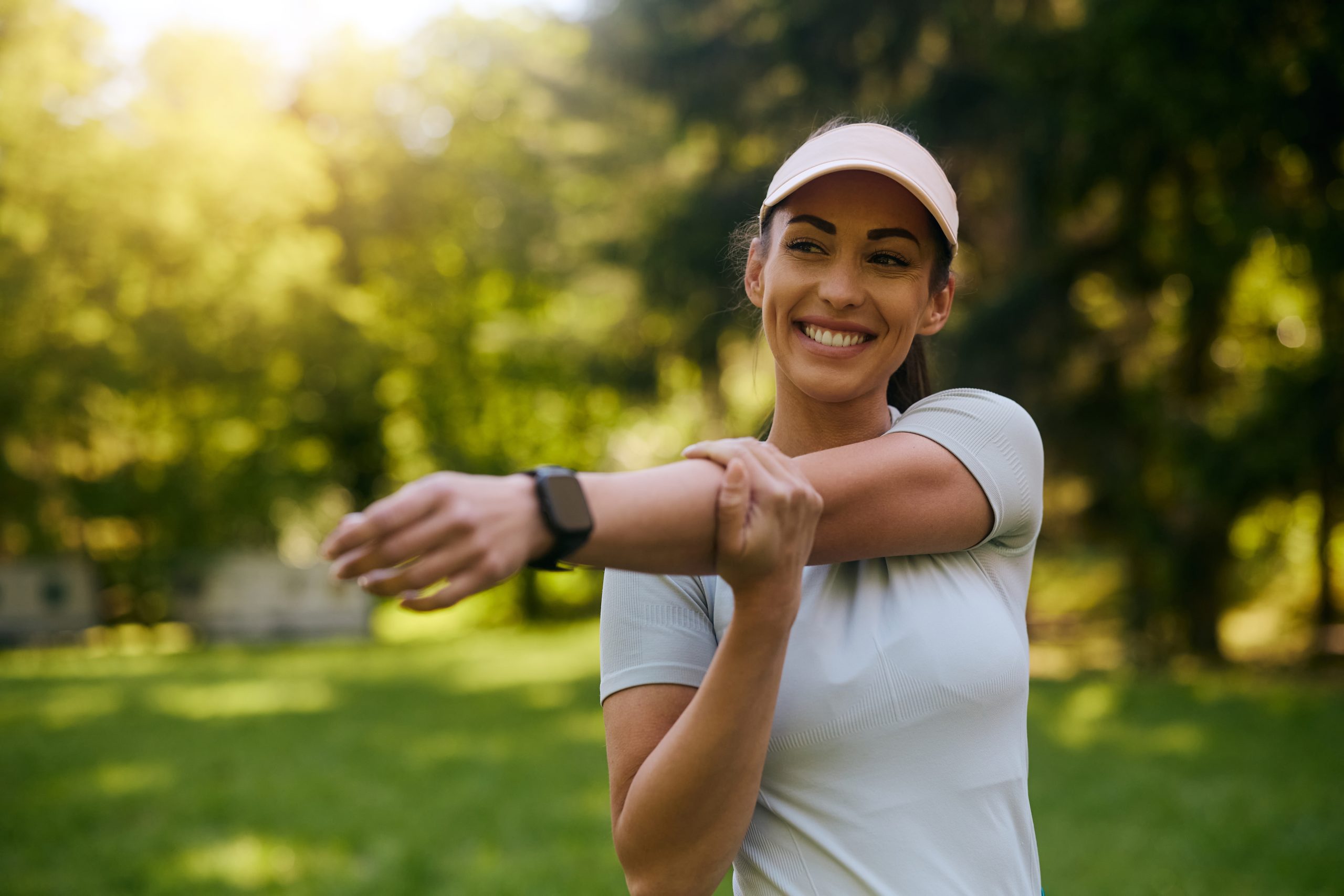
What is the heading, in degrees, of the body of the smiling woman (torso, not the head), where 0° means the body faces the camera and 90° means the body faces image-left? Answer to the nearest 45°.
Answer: approximately 0°

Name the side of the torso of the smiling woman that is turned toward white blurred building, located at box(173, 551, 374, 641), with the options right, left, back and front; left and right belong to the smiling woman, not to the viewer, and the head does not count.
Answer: back
